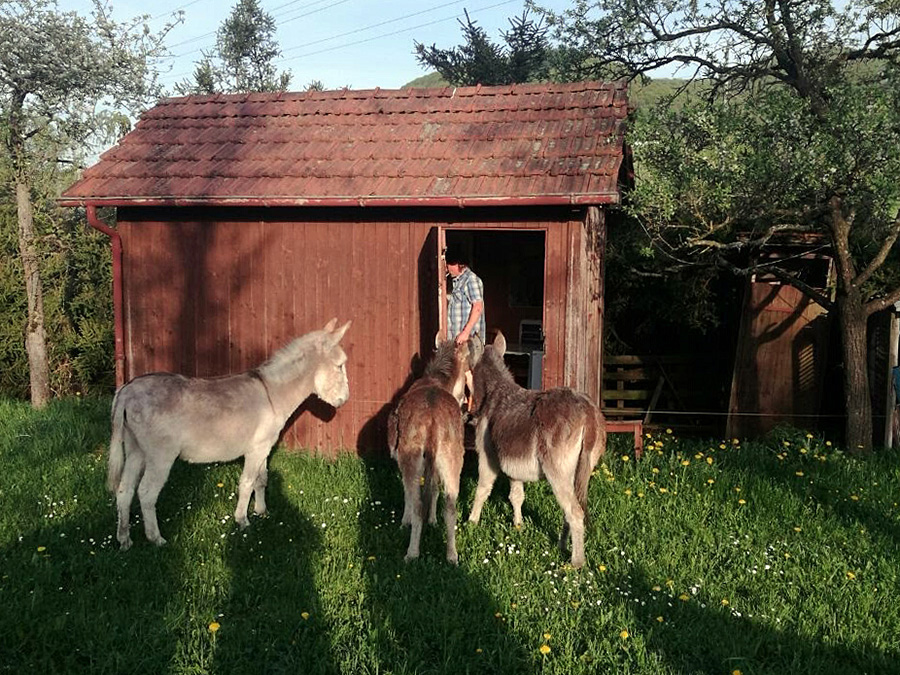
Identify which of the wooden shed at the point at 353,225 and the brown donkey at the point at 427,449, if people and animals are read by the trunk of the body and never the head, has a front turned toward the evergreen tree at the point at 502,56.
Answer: the brown donkey

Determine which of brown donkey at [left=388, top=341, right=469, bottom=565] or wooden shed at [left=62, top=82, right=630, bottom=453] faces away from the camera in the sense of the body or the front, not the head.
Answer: the brown donkey

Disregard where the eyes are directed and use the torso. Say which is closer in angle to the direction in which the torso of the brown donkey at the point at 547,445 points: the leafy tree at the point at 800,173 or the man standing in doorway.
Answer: the man standing in doorway

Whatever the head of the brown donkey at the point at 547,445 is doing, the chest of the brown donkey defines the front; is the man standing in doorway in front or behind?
in front

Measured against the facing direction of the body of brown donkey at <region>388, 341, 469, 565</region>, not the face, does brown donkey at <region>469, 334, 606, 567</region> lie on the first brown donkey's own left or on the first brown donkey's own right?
on the first brown donkey's own right

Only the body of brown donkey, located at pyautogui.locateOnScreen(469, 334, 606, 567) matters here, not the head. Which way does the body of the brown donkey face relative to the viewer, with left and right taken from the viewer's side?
facing away from the viewer and to the left of the viewer

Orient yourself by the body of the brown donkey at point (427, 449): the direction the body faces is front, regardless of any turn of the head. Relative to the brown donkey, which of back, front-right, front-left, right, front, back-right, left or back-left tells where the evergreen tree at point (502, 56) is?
front

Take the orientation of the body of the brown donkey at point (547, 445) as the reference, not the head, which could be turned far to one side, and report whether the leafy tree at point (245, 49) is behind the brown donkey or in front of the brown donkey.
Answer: in front

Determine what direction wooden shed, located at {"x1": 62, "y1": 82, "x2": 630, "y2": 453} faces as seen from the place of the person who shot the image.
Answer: facing the viewer

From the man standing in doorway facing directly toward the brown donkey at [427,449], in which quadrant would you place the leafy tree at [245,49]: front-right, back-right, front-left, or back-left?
back-right

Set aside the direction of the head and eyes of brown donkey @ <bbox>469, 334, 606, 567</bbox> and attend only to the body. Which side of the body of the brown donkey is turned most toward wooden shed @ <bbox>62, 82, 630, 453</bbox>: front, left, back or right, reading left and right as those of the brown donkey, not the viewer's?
front

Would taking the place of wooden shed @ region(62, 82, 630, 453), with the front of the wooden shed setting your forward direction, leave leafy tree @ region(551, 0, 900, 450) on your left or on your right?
on your left

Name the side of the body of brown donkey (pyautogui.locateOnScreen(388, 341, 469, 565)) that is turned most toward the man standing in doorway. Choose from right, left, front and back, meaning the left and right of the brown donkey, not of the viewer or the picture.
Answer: front

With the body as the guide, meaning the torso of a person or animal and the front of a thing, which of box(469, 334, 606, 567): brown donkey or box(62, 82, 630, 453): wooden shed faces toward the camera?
the wooden shed

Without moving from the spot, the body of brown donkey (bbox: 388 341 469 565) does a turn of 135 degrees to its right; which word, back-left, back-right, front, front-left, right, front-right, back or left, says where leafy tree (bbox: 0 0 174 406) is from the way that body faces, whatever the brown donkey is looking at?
back

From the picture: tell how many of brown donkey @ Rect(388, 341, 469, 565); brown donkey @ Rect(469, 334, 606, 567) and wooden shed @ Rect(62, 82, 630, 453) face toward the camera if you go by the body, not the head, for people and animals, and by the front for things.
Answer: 1

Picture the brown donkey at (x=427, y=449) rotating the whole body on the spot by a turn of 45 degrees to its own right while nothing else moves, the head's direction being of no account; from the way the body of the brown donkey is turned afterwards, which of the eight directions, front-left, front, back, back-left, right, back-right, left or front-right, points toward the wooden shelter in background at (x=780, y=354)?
front

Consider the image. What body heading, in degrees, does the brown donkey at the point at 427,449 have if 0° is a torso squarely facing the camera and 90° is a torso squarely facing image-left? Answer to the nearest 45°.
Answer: approximately 180°

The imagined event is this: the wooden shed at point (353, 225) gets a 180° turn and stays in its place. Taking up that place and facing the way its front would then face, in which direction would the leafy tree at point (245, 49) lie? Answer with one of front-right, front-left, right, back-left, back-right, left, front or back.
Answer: front
